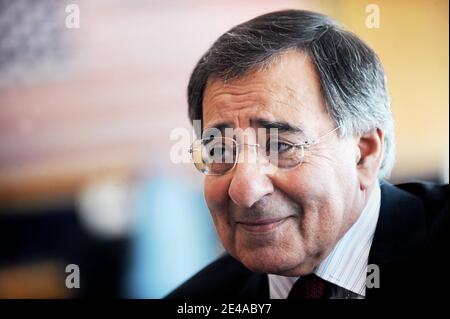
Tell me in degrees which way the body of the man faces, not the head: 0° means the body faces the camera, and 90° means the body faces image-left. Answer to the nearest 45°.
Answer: approximately 45°
